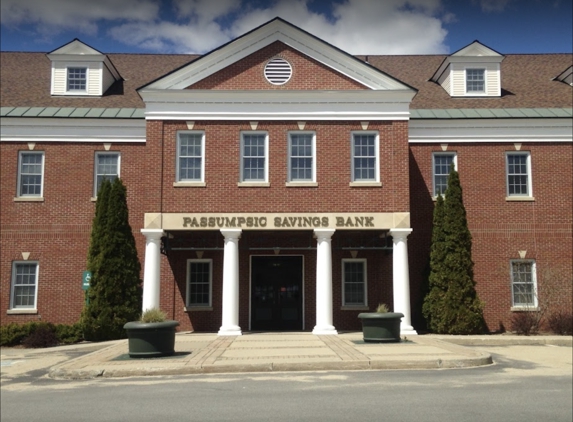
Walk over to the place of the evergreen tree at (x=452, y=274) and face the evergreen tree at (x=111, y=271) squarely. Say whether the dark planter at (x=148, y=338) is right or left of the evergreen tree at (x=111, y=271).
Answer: left

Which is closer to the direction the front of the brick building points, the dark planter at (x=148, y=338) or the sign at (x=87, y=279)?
the dark planter

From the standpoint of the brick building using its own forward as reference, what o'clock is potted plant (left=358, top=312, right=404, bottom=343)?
The potted plant is roughly at 11 o'clock from the brick building.

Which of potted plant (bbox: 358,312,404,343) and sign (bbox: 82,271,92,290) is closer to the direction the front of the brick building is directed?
the potted plant

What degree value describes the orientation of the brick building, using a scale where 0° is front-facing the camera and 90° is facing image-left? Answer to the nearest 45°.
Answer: approximately 0°
